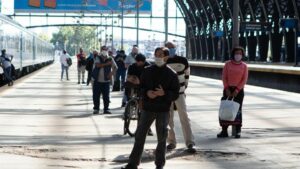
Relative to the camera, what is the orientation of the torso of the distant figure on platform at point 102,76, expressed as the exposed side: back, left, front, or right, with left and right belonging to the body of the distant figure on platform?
front

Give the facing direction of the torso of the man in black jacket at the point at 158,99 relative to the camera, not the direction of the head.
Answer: toward the camera

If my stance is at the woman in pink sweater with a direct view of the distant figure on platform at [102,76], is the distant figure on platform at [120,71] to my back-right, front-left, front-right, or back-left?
front-right

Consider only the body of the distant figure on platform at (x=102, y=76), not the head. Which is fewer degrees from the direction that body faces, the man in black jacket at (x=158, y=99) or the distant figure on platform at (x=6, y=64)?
the man in black jacket

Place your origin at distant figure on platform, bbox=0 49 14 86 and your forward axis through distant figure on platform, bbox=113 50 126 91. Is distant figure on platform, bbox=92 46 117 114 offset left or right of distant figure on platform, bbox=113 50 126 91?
right

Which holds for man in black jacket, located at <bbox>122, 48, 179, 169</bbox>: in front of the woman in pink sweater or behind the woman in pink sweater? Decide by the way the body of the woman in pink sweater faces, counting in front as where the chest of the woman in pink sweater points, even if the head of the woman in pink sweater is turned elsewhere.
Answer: in front

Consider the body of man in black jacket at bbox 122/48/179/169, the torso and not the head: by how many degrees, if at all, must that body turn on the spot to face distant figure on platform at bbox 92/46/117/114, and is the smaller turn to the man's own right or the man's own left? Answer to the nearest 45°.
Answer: approximately 180°

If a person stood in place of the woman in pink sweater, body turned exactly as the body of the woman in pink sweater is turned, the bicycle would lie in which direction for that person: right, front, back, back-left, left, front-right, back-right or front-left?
right

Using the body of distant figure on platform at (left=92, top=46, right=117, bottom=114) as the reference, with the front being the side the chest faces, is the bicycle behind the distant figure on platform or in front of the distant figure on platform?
in front

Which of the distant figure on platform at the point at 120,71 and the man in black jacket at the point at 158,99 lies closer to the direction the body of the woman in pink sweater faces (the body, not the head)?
the man in black jacket

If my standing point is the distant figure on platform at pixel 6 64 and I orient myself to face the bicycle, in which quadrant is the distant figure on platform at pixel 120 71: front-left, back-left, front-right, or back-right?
front-left

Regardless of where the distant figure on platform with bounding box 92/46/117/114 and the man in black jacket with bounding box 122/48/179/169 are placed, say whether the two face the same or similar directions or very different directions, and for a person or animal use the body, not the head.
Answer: same or similar directions

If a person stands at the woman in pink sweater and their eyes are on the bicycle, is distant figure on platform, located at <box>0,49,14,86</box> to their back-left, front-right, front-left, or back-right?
front-right

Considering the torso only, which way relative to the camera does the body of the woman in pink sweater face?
toward the camera

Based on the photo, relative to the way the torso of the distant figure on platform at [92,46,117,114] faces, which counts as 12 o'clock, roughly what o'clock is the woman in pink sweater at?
The woman in pink sweater is roughly at 11 o'clock from the distant figure on platform.

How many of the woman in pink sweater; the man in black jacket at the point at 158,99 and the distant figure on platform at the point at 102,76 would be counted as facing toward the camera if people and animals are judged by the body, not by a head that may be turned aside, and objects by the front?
3

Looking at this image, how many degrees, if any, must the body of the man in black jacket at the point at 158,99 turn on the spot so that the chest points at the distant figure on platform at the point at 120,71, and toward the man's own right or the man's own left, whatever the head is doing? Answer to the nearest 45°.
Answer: approximately 180°

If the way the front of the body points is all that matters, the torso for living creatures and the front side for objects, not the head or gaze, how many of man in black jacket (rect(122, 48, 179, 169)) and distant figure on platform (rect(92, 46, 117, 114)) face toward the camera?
2
